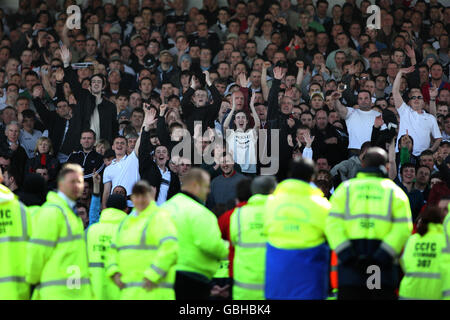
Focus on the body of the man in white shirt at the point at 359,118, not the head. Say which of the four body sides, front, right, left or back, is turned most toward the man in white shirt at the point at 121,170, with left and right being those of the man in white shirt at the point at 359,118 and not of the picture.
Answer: right

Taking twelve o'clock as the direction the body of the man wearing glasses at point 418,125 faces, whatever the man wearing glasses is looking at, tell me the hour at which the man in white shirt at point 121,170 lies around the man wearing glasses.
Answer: The man in white shirt is roughly at 2 o'clock from the man wearing glasses.

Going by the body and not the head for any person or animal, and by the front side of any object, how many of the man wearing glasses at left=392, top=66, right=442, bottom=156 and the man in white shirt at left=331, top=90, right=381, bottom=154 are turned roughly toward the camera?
2

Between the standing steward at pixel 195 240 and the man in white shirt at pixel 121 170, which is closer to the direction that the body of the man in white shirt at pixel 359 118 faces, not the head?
the standing steward

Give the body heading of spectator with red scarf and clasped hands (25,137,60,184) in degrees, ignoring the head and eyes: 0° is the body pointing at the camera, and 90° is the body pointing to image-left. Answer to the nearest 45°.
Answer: approximately 0°

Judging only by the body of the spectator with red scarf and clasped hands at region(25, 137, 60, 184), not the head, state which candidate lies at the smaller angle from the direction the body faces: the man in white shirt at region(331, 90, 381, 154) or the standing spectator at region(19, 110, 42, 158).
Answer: the man in white shirt

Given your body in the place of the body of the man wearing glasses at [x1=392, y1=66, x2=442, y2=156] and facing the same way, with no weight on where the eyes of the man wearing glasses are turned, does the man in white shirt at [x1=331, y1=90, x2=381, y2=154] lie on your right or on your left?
on your right

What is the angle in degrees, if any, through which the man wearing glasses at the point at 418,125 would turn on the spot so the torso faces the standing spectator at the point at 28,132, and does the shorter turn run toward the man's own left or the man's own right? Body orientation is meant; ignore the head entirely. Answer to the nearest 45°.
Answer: approximately 90° to the man's own right
